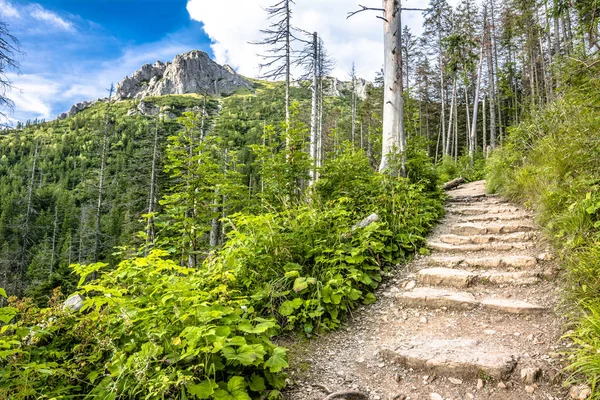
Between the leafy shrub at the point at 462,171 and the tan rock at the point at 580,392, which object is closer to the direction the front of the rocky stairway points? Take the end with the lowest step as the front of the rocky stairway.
the tan rock

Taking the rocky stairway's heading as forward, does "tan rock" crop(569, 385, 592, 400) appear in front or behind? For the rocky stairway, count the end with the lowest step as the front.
in front

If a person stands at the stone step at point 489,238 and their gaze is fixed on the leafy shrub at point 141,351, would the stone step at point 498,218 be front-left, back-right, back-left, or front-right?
back-right

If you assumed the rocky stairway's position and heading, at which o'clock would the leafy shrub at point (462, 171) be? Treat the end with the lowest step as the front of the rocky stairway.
The leafy shrub is roughly at 6 o'clock from the rocky stairway.

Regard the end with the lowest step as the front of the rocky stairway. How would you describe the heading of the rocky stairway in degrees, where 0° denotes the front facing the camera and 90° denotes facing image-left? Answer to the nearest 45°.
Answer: approximately 0°

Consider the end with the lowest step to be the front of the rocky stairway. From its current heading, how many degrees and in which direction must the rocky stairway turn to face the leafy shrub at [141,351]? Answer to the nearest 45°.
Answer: approximately 45° to its right
